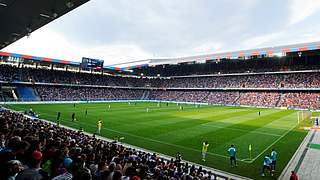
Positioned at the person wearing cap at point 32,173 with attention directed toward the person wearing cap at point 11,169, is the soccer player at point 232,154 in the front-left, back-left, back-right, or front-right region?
back-right

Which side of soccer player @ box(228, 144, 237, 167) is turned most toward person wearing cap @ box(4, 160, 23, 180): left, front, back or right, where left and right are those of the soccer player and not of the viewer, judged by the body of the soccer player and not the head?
back

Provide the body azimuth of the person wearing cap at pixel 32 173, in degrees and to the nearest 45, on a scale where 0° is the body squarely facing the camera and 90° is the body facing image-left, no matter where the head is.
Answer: approximately 225°

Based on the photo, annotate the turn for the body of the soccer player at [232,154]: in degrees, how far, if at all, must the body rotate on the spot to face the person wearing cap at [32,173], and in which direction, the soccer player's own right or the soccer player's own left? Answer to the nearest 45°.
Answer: approximately 180°

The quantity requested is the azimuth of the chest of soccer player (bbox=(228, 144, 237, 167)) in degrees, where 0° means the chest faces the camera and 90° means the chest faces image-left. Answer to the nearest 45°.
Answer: approximately 180°
